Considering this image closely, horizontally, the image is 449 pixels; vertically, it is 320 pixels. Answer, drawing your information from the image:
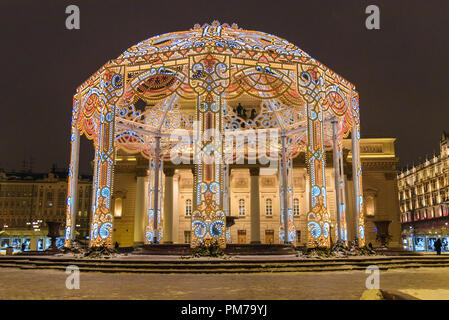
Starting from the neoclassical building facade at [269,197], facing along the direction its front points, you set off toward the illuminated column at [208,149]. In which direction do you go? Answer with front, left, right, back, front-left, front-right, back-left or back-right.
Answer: front

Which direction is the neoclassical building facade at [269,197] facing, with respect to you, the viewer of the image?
facing the viewer

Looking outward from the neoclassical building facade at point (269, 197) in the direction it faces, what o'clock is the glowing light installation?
The glowing light installation is roughly at 12 o'clock from the neoclassical building facade.

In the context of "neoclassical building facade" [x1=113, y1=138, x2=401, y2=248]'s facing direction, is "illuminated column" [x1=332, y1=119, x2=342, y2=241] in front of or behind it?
in front
